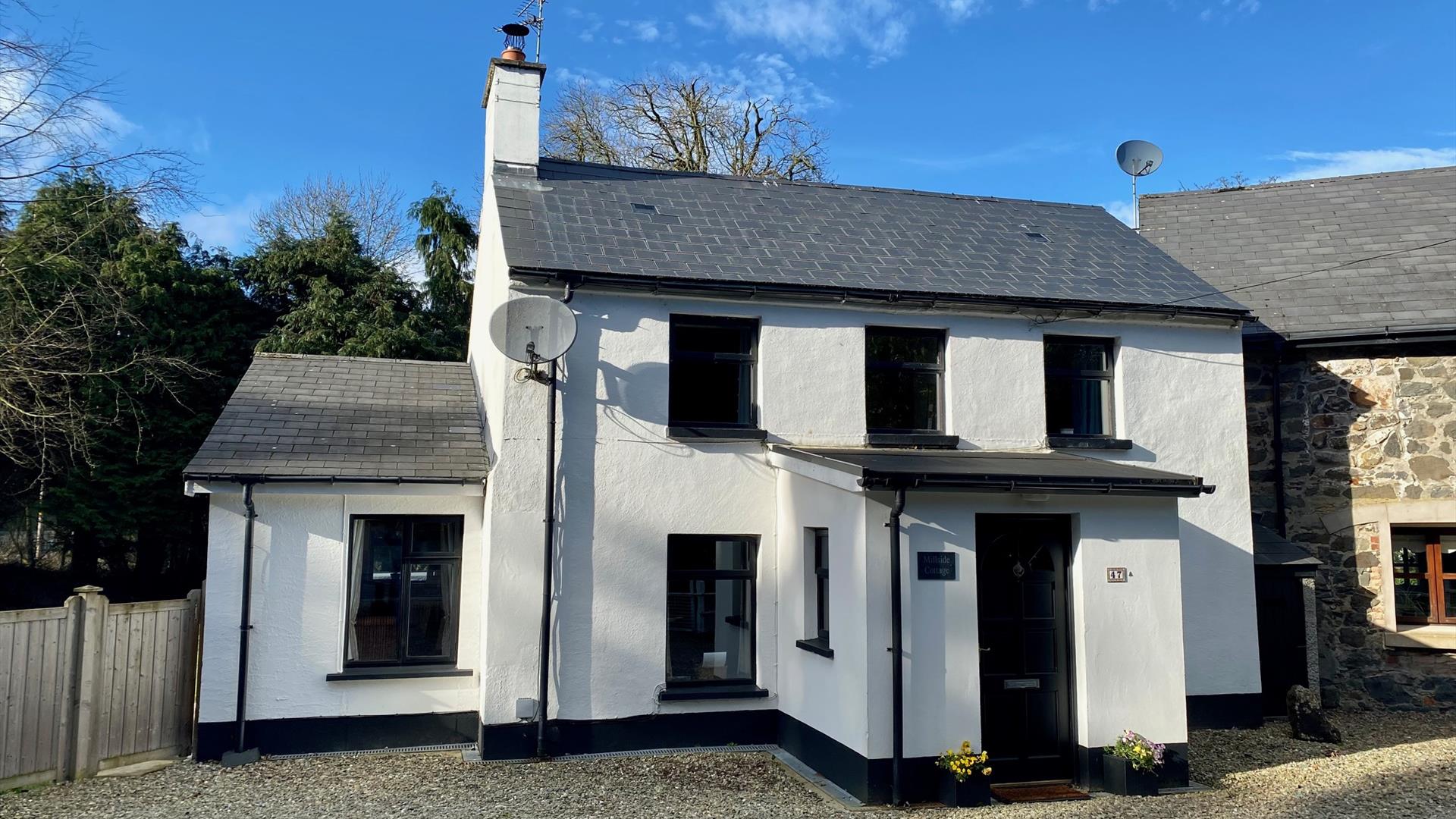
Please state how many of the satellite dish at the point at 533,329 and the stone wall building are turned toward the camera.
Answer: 2

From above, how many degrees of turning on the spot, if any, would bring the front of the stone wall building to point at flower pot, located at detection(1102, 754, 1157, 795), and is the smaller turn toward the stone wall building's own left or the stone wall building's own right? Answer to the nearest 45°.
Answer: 0° — it already faces it

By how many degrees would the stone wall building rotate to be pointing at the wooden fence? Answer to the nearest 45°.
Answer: approximately 45° to its right

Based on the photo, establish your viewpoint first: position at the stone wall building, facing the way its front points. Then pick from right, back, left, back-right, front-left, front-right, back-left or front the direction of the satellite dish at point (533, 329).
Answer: front-right

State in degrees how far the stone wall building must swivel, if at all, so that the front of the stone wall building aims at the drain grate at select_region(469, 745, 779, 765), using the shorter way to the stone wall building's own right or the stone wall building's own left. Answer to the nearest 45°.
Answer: approximately 45° to the stone wall building's own right

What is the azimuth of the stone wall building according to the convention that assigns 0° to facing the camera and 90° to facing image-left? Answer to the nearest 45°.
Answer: approximately 0°

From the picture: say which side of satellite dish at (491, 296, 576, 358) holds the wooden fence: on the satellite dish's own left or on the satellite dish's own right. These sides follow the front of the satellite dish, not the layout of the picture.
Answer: on the satellite dish's own right

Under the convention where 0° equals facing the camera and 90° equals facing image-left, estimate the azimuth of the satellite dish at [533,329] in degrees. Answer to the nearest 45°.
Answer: approximately 0°
